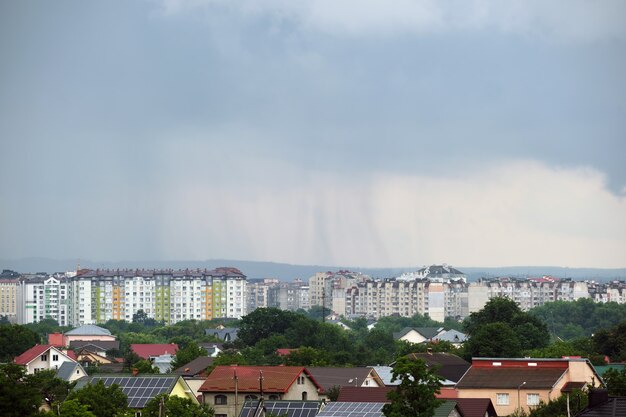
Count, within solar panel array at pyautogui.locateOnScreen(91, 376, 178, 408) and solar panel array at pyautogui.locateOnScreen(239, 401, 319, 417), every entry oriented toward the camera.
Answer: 2

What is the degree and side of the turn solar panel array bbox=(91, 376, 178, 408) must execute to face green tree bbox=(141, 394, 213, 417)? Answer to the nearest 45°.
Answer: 0° — it already faces it

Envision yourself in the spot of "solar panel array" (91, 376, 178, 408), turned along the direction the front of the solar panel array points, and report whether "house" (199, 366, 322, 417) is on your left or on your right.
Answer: on your left

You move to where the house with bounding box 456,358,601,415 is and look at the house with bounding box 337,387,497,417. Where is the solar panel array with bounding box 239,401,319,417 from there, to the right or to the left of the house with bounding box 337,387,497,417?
right

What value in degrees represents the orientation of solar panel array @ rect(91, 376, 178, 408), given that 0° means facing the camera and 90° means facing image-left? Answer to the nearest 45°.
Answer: approximately 0°

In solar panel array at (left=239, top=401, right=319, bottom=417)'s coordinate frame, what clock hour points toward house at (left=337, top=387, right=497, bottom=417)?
The house is roughly at 10 o'clock from the solar panel array.
